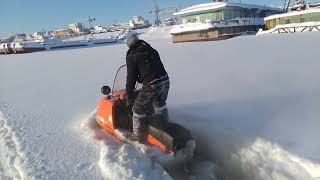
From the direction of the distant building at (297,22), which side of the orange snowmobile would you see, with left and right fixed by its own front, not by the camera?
right

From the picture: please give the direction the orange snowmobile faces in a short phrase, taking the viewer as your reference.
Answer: facing away from the viewer and to the left of the viewer

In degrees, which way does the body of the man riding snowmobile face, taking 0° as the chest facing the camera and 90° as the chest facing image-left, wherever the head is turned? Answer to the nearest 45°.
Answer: approximately 135°
